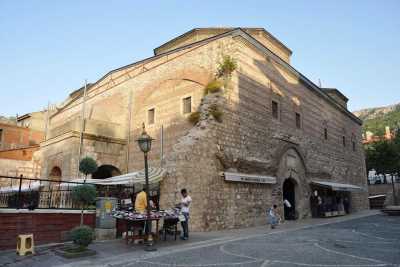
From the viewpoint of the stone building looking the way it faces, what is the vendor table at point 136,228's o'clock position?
The vendor table is roughly at 2 o'clock from the stone building.

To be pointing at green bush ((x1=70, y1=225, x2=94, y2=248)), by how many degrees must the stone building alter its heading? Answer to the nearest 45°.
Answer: approximately 45° to its right

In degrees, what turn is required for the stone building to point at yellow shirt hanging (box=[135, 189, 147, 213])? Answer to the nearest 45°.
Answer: approximately 45° to its right

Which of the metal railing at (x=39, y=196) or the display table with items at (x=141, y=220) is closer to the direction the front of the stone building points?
the display table with items

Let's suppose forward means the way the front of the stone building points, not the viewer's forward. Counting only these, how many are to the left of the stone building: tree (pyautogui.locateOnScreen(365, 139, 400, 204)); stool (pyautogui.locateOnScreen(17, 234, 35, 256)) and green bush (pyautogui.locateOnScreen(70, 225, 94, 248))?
1

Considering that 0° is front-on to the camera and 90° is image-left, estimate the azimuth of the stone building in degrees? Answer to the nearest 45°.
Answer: approximately 315°

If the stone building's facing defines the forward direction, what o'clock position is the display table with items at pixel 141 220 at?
The display table with items is roughly at 2 o'clock from the stone building.

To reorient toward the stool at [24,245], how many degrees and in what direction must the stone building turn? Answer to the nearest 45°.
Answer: approximately 90° to its right

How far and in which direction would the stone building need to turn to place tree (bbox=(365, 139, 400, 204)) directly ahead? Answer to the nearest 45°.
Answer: approximately 90° to its left

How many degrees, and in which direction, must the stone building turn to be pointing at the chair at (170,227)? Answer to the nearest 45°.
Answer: approximately 45° to its right

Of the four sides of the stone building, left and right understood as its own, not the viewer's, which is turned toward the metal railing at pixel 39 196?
right
